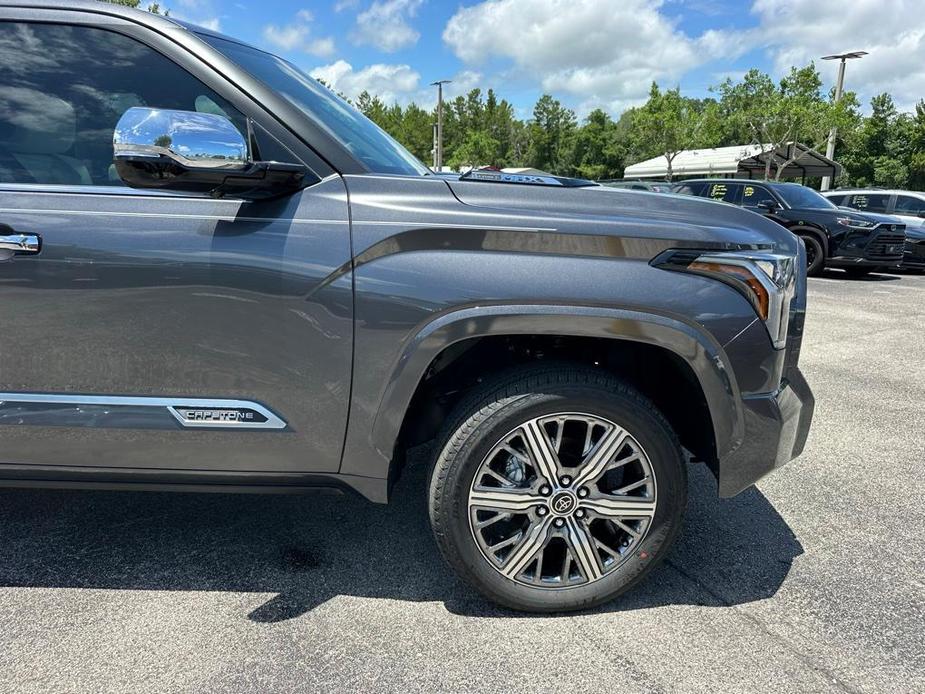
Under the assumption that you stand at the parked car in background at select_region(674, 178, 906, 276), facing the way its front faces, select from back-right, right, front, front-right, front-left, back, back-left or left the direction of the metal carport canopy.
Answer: back-left

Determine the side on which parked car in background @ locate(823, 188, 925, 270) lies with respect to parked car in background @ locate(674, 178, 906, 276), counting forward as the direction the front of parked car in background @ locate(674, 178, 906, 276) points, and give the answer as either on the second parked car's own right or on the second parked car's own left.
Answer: on the second parked car's own left

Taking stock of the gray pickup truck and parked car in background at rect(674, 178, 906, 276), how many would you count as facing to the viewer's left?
0

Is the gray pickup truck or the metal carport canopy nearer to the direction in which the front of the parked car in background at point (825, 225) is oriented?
the gray pickup truck

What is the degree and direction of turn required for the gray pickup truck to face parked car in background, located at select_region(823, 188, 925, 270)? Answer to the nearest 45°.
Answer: approximately 45° to its left

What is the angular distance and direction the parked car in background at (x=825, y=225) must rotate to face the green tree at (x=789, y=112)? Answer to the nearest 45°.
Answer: approximately 135° to its left

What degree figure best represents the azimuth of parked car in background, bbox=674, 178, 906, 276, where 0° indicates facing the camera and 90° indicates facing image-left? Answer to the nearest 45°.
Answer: approximately 315°

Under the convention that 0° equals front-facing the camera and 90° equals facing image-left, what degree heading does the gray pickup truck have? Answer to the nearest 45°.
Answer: approximately 270°

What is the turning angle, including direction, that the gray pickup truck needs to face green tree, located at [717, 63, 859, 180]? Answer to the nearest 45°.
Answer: approximately 45° to its left

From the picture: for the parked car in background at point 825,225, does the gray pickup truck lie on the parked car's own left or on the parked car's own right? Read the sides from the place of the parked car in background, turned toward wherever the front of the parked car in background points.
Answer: on the parked car's own right
